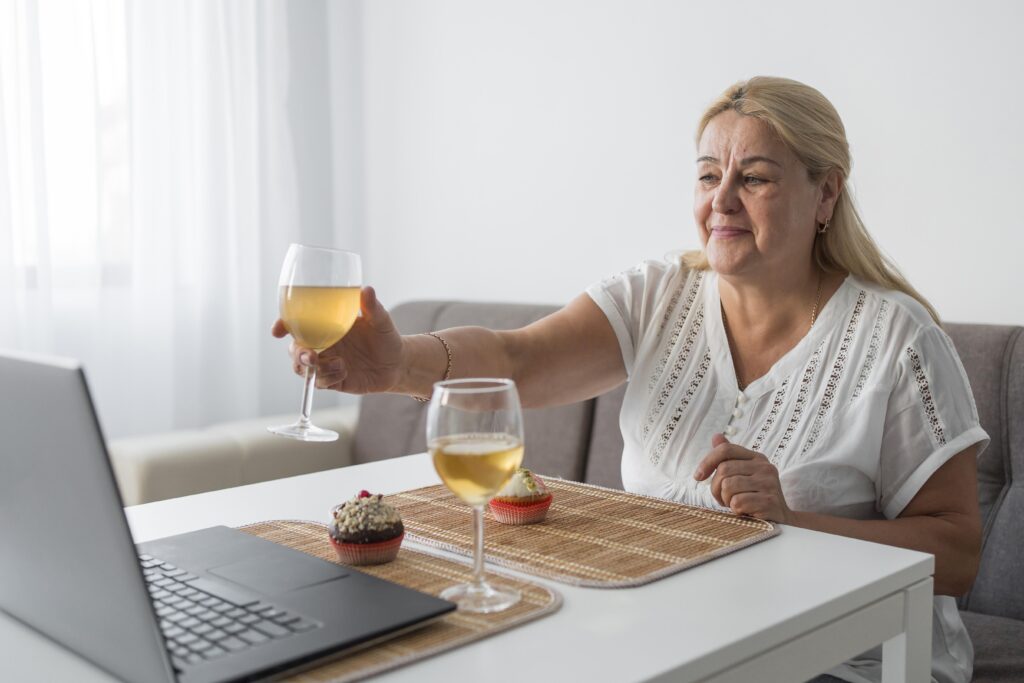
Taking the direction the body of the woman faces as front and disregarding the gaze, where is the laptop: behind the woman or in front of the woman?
in front

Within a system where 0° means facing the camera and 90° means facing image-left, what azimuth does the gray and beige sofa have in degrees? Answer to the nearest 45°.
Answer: approximately 45°

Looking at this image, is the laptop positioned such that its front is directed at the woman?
yes

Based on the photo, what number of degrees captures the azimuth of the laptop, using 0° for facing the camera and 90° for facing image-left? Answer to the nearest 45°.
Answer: approximately 225°

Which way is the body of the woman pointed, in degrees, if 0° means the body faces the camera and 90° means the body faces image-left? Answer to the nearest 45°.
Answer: approximately 45°

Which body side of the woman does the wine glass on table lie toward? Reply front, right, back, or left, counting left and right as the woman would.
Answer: front

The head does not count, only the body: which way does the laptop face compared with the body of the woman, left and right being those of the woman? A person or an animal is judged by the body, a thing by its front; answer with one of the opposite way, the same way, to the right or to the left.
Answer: the opposite way

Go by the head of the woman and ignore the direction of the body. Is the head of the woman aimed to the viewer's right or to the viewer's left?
to the viewer's left
